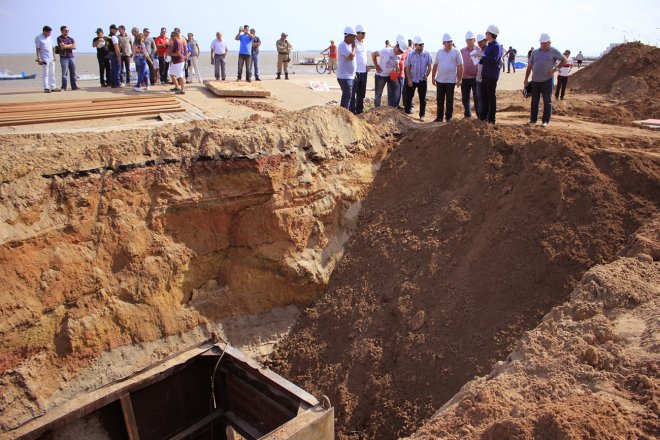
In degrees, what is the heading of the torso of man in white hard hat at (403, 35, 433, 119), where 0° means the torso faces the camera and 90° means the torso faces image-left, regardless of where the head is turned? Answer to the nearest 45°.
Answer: approximately 0°

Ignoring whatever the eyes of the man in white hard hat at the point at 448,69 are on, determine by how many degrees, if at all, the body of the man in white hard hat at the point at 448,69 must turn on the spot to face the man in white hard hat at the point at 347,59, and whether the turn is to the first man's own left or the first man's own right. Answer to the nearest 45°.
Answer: approximately 90° to the first man's own right

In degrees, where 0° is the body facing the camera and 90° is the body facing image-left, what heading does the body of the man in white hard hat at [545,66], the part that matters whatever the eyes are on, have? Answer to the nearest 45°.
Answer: approximately 0°

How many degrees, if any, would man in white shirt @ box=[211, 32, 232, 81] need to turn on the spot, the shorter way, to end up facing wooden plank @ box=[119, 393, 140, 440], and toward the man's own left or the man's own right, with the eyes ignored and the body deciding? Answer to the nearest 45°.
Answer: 0° — they already face it

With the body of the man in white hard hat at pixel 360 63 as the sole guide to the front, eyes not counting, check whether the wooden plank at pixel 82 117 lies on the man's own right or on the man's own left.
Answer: on the man's own right

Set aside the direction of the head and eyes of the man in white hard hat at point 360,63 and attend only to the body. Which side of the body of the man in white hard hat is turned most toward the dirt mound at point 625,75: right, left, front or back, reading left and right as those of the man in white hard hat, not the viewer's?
left

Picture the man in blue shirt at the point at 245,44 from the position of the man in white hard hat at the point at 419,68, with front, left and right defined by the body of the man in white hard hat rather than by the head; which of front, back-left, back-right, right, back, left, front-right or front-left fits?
back-right
